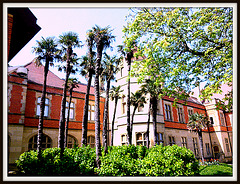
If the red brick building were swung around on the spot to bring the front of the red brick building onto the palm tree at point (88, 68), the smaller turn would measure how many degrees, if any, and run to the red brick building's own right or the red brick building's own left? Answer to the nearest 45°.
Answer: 0° — it already faces it

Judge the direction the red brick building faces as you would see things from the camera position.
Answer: facing the viewer and to the right of the viewer

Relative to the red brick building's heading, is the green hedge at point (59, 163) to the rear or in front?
in front

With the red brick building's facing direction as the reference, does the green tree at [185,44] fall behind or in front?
in front

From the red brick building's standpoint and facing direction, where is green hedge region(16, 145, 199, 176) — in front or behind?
in front
